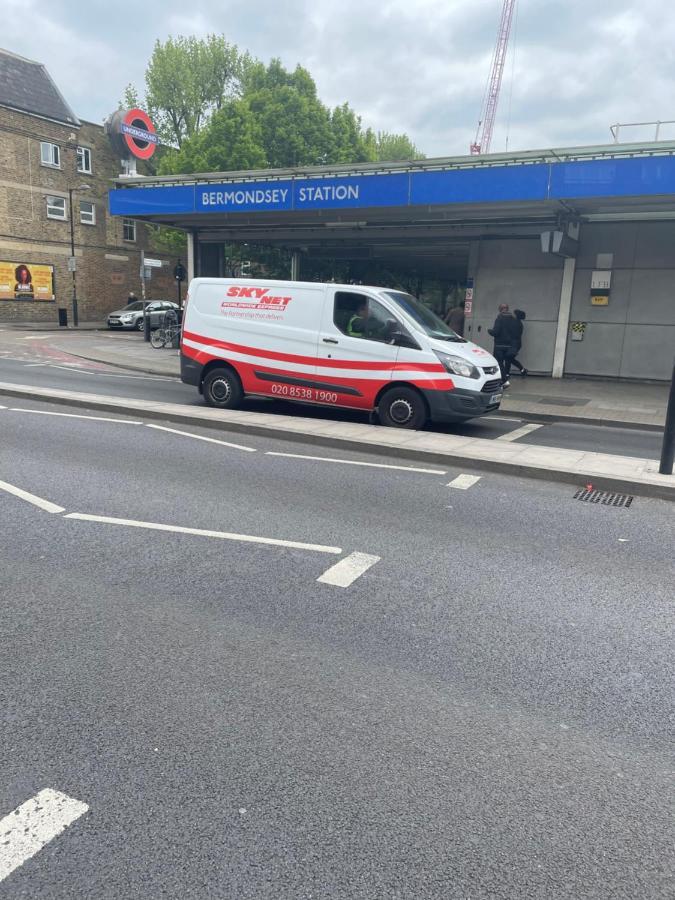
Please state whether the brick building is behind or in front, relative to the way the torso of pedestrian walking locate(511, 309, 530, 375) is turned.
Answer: behind

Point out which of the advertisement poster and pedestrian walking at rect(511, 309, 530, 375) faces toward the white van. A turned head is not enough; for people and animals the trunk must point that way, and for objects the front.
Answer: the advertisement poster

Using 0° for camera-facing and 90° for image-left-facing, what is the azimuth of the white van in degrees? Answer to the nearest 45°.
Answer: approximately 315°

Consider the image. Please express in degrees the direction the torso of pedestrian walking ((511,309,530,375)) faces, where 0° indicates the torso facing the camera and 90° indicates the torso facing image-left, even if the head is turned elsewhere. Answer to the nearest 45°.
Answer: approximately 270°

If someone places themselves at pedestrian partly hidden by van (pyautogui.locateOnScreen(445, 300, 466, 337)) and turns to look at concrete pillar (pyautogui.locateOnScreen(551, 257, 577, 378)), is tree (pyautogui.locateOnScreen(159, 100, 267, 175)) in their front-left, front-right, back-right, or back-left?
back-left

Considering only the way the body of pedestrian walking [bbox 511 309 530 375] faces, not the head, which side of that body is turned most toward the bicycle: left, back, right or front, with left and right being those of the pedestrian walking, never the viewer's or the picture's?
back

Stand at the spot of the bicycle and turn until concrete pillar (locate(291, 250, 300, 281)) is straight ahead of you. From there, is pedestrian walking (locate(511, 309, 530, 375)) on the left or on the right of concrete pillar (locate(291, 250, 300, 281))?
right

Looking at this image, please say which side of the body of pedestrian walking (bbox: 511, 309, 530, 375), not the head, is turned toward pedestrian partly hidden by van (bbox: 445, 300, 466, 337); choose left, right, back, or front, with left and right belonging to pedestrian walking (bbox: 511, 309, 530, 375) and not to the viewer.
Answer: back

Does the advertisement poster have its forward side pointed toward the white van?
yes

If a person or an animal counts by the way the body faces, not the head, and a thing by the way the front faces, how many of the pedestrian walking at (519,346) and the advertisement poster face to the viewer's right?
1

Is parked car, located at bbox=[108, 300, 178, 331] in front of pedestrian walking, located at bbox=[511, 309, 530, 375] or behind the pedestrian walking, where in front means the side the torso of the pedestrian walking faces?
behind
